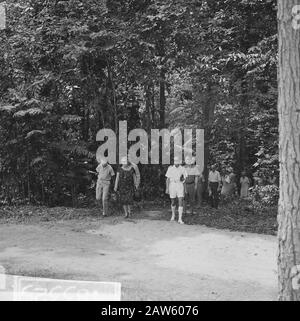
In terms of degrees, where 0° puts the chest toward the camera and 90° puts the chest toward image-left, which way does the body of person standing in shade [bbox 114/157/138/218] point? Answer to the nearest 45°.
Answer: approximately 0°

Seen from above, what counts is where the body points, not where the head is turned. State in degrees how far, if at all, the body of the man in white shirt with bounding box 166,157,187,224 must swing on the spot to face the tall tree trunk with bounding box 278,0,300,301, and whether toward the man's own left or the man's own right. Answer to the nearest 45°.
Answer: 0° — they already face it

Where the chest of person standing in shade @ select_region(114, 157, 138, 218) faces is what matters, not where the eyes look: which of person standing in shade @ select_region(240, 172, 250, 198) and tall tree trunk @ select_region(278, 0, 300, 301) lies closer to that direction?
the tall tree trunk

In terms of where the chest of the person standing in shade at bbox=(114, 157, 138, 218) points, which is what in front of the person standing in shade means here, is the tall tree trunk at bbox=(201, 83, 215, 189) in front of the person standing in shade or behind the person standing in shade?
behind

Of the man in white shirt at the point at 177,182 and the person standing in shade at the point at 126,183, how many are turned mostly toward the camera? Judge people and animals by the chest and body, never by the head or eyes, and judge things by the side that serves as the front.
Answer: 2

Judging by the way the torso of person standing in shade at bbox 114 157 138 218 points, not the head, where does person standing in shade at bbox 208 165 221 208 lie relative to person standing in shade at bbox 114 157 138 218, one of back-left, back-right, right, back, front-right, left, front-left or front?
back-left

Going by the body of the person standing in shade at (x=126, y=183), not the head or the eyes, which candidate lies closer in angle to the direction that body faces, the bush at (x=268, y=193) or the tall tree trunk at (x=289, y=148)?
the tall tree trunk

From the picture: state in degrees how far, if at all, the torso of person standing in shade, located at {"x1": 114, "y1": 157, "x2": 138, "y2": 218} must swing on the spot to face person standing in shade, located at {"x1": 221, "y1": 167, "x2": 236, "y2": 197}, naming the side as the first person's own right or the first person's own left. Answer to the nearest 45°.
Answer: approximately 135° to the first person's own left

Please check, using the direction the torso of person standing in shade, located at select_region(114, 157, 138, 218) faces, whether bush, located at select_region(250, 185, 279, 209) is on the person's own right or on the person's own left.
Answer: on the person's own left
